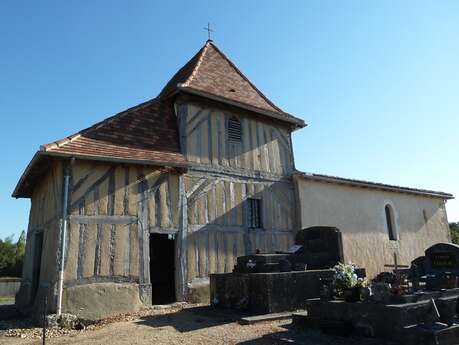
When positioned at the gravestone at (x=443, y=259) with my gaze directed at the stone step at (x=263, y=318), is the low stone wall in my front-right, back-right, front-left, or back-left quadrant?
front-right

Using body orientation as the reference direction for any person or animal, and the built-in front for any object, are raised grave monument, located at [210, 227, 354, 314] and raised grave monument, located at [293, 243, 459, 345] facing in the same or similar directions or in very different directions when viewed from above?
same or similar directions

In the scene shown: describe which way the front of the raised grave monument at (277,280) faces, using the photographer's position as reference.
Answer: facing the viewer and to the left of the viewer

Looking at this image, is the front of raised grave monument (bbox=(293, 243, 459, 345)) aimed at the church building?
no

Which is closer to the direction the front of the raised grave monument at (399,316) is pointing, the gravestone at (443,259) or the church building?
the church building

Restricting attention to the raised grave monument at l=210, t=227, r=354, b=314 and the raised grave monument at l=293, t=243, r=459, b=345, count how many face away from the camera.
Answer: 0

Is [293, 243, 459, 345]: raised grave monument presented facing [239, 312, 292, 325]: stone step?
no

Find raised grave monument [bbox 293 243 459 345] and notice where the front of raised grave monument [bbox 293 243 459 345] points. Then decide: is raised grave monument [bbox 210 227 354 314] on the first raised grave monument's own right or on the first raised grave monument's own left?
on the first raised grave monument's own right

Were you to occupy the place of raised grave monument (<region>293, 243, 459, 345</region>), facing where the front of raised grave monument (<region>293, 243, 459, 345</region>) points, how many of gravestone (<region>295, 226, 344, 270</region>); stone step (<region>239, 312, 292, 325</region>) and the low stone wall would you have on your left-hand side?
0

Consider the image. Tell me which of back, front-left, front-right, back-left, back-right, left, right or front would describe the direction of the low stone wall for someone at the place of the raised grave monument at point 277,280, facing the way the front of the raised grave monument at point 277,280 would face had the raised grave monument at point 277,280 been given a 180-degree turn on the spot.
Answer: left
